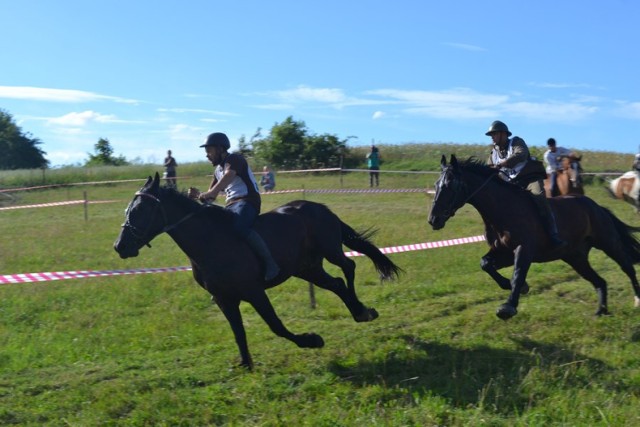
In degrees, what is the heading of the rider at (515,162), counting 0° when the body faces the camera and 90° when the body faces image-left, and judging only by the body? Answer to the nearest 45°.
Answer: approximately 45°

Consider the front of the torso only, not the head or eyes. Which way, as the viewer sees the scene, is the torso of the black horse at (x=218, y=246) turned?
to the viewer's left

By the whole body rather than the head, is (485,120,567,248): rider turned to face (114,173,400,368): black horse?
yes

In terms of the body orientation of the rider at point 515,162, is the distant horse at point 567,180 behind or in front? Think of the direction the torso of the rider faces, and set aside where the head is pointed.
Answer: behind

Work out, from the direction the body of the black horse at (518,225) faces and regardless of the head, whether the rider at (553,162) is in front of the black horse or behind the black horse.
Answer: behind

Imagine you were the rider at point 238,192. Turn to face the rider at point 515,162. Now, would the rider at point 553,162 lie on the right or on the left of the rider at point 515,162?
left

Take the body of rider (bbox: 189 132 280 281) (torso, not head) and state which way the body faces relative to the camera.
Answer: to the viewer's left

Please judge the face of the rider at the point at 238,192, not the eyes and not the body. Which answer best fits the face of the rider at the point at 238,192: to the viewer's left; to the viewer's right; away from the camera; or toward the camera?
to the viewer's left

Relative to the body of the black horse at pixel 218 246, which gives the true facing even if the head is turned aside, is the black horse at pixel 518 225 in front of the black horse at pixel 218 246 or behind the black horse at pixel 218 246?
behind

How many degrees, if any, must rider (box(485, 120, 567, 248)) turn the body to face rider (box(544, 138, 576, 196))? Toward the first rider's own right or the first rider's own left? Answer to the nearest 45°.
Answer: approximately 135° to the first rider's own right

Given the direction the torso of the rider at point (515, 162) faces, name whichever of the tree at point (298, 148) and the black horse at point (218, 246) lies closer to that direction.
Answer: the black horse

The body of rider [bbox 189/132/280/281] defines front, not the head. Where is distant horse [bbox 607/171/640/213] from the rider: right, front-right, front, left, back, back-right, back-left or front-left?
back-right
